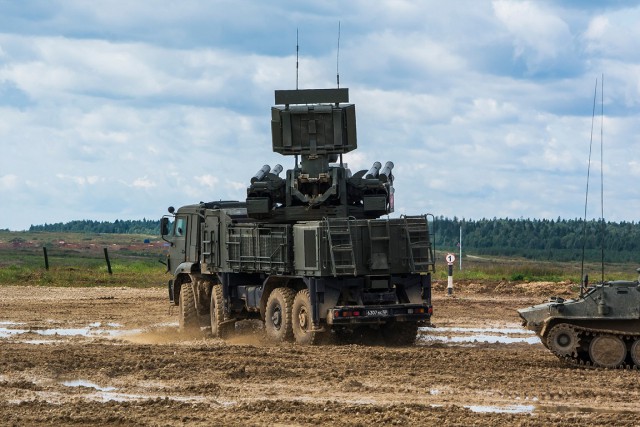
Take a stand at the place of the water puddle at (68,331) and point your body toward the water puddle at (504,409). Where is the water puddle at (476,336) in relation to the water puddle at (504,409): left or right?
left

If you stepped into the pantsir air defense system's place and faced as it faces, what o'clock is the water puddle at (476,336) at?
The water puddle is roughly at 4 o'clock from the pantsir air defense system.

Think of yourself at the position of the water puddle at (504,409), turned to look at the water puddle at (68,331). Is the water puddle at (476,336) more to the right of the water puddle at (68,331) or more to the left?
right

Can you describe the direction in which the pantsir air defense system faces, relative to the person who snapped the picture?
facing away from the viewer and to the left of the viewer

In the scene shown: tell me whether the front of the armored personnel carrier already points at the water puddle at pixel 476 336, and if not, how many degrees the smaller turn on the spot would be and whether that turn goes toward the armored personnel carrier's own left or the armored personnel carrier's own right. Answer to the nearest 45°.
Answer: approximately 45° to the armored personnel carrier's own right

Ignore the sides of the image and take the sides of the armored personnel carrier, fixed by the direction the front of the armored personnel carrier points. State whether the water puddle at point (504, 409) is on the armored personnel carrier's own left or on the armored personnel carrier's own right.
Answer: on the armored personnel carrier's own left

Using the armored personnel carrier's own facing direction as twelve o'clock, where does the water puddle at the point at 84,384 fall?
The water puddle is roughly at 11 o'clock from the armored personnel carrier.

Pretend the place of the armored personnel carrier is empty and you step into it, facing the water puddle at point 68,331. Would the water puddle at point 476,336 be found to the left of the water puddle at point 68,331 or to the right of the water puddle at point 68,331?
right

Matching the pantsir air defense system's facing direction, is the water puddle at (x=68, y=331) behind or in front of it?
in front

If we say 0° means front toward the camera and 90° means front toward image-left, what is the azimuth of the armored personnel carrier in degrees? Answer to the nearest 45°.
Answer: approximately 90°

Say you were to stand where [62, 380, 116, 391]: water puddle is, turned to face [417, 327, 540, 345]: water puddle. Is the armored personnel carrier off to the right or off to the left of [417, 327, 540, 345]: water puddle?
right
